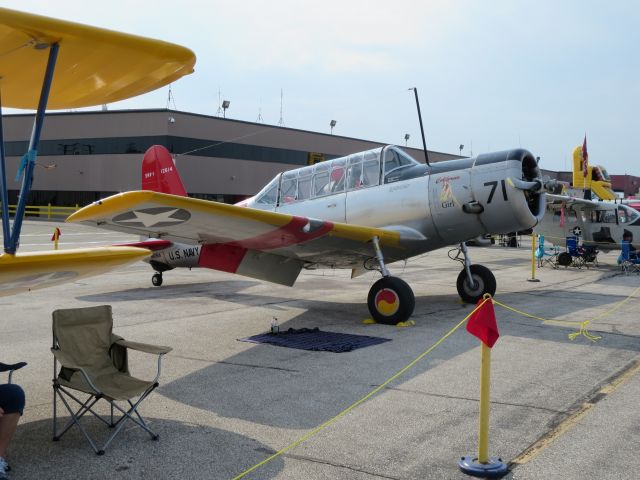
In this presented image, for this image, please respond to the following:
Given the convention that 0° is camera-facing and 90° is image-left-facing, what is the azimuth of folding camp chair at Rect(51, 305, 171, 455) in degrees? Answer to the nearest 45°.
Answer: approximately 315°

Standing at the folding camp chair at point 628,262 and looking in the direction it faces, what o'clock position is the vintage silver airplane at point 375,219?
The vintage silver airplane is roughly at 2 o'clock from the folding camp chair.

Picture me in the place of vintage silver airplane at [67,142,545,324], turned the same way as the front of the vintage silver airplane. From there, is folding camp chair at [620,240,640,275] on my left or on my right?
on my left

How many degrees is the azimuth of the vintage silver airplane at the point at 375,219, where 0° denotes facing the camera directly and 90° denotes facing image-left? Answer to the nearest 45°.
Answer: approximately 315°

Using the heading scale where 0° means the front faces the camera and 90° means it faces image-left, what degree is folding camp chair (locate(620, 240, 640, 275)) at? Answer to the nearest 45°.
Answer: approximately 315°

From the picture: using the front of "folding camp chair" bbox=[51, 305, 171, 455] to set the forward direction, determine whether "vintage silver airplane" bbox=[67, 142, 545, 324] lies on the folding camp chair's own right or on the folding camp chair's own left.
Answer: on the folding camp chair's own left

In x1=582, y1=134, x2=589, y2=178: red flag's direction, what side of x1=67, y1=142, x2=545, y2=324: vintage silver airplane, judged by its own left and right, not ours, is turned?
left

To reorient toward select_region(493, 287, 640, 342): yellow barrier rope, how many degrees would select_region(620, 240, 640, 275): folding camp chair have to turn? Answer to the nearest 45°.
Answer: approximately 45° to its right
